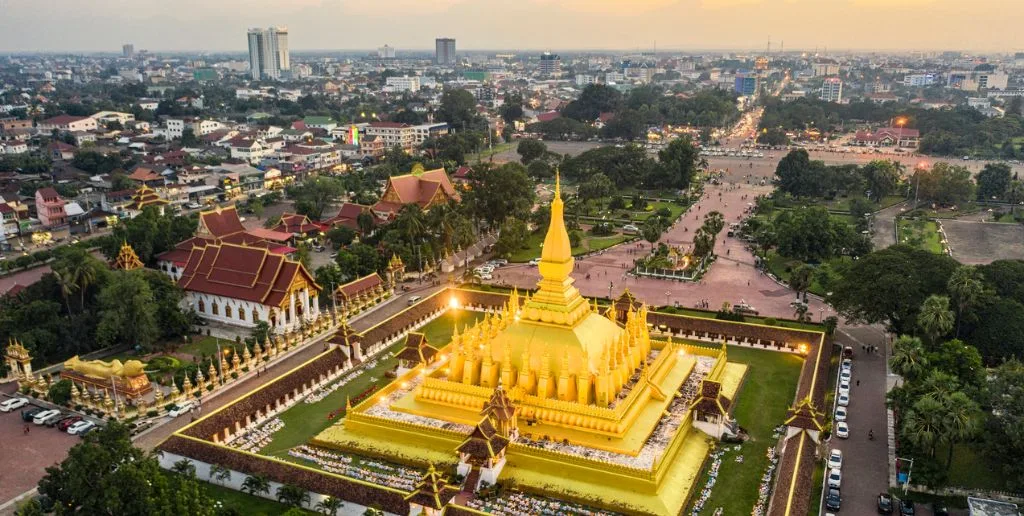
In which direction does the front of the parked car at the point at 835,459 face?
toward the camera

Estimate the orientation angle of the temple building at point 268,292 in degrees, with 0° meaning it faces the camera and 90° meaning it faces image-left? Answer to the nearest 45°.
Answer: approximately 315°

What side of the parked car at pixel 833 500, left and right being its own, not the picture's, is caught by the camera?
front

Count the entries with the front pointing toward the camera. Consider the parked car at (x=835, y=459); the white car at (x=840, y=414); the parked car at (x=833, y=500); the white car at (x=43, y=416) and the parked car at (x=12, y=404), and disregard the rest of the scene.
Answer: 3

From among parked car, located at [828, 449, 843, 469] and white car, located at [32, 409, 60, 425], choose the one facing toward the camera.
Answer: the parked car

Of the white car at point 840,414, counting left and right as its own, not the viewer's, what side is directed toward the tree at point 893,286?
back

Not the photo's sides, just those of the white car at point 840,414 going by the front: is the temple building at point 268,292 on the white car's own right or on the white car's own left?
on the white car's own right

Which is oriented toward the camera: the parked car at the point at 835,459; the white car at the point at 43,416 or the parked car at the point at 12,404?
the parked car at the point at 835,459

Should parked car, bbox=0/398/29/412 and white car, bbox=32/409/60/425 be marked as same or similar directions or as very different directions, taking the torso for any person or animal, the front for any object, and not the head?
same or similar directions

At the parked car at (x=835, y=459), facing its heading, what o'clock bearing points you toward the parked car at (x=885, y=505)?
the parked car at (x=885, y=505) is roughly at 11 o'clock from the parked car at (x=835, y=459).

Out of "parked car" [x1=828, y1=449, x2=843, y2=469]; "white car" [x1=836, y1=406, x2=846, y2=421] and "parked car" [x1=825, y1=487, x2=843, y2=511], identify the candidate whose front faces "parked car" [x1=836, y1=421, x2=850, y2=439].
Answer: the white car

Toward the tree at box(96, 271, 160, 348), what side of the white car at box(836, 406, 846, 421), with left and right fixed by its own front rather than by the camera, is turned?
right

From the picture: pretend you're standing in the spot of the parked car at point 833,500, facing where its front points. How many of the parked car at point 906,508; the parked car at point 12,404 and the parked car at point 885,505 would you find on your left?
2

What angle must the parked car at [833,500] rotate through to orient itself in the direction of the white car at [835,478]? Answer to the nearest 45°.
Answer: approximately 180°

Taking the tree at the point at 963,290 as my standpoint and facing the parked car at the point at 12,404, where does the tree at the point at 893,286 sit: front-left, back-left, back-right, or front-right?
front-right
